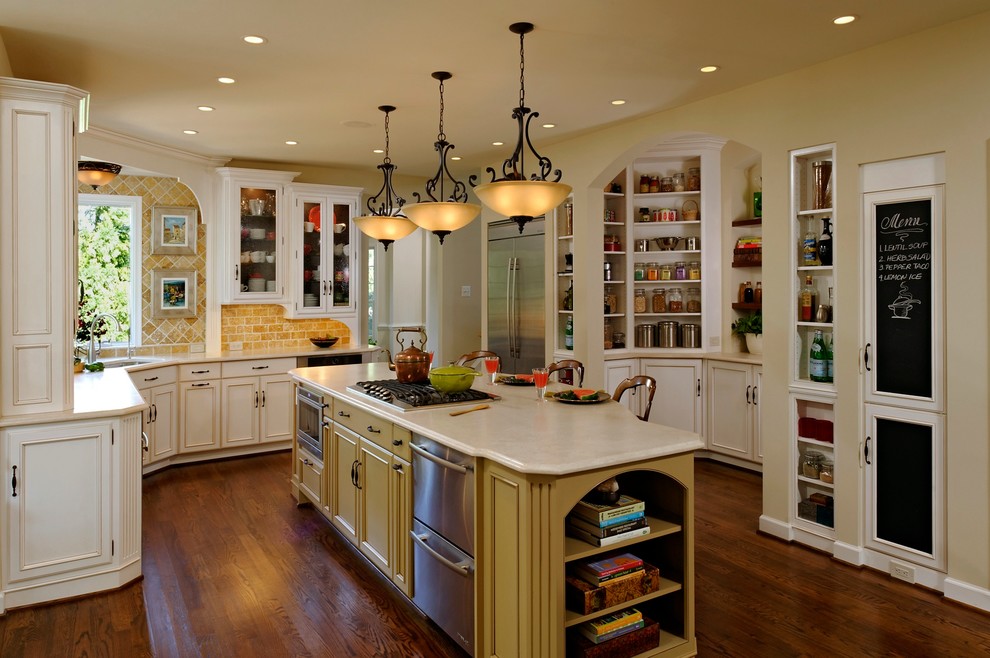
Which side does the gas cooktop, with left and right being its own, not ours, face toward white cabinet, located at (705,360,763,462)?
back

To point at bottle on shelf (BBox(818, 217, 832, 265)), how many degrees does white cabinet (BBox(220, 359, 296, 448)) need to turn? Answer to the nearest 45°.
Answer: approximately 45° to its left

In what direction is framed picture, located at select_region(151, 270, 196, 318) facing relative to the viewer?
toward the camera

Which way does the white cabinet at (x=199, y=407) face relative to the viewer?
toward the camera

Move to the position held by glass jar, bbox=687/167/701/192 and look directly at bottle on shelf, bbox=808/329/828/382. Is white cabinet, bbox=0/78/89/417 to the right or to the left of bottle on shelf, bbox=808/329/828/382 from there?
right

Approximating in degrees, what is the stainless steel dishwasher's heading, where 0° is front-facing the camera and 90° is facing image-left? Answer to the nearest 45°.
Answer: approximately 45°

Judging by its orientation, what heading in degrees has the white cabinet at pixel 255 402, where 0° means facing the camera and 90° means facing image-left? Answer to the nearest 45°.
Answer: approximately 0°

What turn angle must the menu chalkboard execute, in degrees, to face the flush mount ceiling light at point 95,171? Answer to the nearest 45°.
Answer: approximately 45° to its right

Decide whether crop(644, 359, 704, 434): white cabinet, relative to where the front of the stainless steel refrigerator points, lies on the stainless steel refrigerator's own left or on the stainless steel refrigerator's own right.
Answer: on the stainless steel refrigerator's own left

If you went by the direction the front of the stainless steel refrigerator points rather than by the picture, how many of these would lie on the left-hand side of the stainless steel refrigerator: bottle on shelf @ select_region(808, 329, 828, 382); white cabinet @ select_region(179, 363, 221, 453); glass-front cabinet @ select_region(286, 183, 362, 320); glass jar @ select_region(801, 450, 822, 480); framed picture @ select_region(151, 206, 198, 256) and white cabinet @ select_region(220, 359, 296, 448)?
2

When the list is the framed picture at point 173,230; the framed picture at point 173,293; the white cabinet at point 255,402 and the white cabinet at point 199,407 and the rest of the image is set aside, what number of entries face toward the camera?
4

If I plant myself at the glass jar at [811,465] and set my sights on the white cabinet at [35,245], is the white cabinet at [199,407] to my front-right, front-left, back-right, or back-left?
front-right

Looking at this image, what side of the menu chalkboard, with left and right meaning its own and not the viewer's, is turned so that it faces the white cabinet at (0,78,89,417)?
front
